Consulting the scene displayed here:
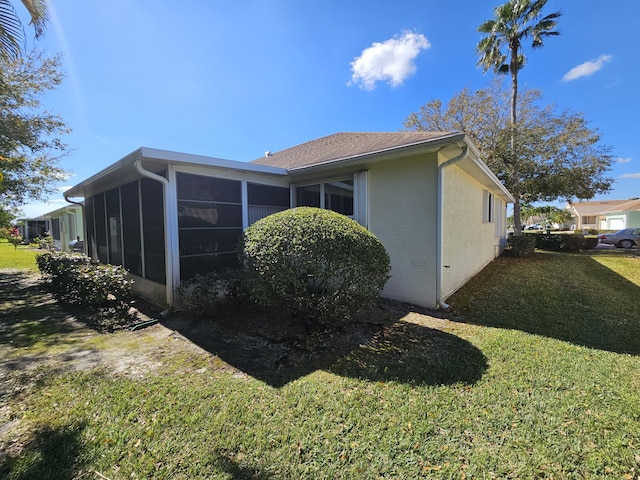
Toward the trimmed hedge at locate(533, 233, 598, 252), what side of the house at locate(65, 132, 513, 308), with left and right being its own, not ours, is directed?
front

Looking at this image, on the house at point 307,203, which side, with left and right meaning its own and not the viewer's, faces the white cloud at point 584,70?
front

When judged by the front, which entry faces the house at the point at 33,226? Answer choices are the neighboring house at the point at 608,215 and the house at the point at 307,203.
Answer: the neighboring house

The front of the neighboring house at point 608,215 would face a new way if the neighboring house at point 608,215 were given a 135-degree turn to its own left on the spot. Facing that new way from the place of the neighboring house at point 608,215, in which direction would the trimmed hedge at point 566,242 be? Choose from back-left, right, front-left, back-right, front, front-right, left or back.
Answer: right

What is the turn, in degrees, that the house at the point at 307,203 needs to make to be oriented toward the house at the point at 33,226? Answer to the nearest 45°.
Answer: approximately 90° to its left

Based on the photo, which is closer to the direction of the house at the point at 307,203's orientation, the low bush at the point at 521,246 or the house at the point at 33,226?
the low bush

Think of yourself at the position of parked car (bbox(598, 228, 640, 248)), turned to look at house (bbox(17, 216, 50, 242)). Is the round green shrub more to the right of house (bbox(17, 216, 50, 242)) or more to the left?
left

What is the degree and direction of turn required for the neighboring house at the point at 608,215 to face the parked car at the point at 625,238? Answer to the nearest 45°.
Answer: approximately 45° to its left

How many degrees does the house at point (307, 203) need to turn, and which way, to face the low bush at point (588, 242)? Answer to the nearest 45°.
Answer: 0° — it already faces it

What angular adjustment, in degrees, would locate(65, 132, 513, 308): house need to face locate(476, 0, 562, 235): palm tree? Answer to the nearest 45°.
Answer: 0° — it already faces it

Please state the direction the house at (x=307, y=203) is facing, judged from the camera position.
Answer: facing away from the viewer and to the right of the viewer

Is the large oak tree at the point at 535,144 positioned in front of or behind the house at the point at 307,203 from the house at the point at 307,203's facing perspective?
in front

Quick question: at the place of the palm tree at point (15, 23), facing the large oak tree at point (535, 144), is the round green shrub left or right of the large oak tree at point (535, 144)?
right

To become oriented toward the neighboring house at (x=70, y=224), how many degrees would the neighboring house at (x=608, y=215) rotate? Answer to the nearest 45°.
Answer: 0° — it already faces it

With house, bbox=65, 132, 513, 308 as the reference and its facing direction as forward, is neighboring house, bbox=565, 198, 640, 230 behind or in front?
in front

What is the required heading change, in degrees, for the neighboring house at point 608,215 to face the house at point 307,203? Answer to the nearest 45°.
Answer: approximately 45° to its left

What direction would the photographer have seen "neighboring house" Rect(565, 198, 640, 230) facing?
facing the viewer and to the left of the viewer
